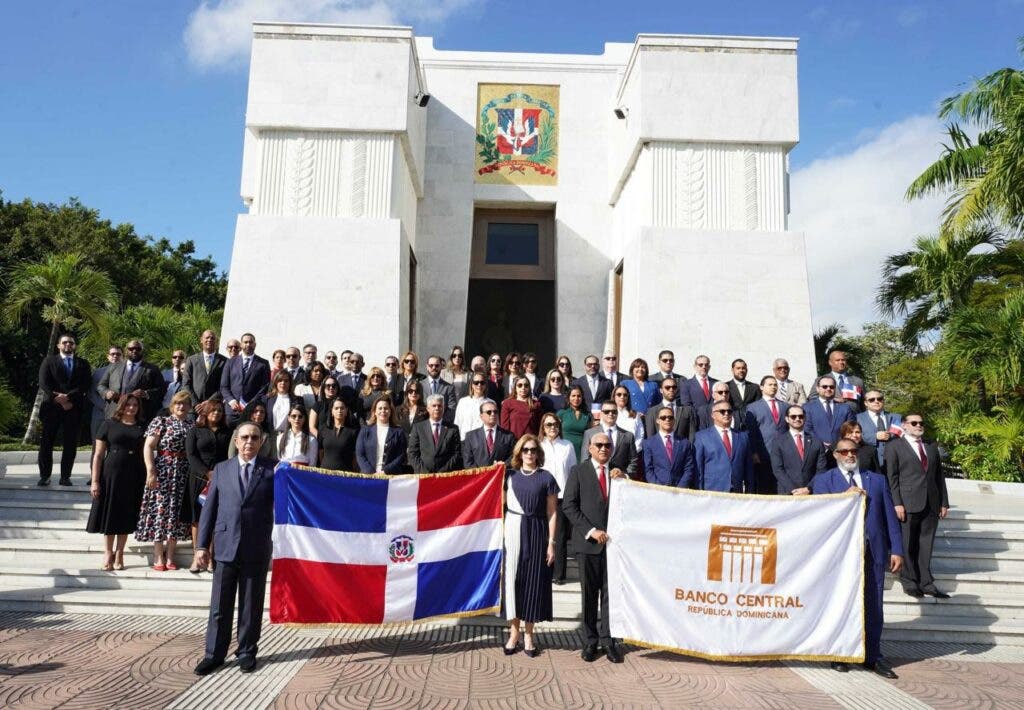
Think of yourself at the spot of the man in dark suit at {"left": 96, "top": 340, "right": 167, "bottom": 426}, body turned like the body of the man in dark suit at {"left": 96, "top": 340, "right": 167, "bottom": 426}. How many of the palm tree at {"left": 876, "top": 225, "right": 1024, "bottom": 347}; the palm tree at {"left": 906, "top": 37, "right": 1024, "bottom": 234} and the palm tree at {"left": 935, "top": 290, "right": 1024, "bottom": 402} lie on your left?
3

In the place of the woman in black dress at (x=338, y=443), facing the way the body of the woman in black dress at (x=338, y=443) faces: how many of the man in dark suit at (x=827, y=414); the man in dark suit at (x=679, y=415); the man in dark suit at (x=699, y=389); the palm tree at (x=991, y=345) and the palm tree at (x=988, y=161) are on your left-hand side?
5

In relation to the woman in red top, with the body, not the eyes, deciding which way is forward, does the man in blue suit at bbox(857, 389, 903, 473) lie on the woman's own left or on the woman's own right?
on the woman's own left

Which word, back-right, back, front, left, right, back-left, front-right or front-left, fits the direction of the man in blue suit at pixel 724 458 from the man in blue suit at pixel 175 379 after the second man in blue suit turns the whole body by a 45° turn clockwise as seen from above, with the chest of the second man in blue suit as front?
left

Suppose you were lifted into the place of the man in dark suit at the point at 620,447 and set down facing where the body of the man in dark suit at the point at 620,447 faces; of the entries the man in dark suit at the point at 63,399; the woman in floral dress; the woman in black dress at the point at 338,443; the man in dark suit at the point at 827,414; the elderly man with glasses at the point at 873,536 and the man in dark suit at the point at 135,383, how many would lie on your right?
4

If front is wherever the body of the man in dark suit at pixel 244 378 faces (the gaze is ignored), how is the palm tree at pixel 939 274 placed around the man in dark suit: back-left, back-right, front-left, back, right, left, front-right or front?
left

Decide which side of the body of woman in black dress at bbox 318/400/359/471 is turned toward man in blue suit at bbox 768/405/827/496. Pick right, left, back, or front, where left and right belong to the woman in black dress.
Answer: left

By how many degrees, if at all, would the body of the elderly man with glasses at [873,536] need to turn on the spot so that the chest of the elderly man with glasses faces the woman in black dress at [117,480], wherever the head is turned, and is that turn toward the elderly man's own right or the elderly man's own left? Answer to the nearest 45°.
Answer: approximately 90° to the elderly man's own right
